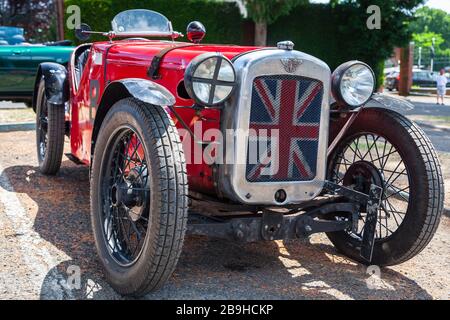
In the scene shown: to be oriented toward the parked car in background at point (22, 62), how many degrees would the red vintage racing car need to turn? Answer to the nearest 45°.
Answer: approximately 180°

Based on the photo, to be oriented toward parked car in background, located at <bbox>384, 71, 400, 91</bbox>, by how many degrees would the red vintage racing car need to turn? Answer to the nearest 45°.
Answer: approximately 135° to its left

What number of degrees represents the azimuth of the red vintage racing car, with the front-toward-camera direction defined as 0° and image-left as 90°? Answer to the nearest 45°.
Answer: approximately 315°

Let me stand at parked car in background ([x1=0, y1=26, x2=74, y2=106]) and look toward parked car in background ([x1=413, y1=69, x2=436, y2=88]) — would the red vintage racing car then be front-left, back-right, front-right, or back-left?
back-right

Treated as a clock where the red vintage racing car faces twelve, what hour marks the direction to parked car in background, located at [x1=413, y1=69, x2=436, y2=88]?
The parked car in background is roughly at 8 o'clock from the red vintage racing car.
